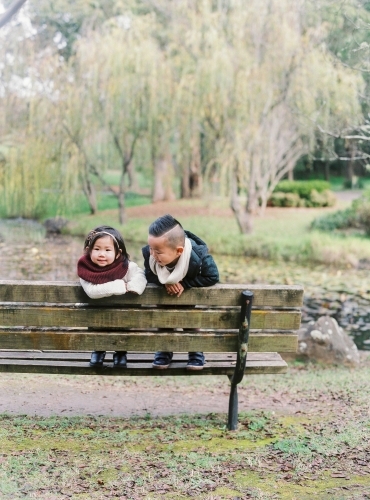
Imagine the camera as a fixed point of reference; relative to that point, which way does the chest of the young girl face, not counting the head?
toward the camera

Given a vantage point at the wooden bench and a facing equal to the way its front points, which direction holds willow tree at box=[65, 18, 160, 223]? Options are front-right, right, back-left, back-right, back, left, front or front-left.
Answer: front

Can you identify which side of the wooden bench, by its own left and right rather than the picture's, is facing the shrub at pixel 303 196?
front

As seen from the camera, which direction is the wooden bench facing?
away from the camera

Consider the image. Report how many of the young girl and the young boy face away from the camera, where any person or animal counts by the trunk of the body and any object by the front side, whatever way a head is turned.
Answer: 0

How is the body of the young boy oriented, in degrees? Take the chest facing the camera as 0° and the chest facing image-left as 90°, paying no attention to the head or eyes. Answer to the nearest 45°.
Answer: approximately 45°

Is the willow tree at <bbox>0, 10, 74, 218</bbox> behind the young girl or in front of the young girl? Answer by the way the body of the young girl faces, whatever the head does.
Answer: behind

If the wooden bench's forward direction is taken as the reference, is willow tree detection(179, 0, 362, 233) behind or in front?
in front

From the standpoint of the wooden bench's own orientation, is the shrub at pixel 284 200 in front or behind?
in front

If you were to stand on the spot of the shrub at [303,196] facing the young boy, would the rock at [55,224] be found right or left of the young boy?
right
